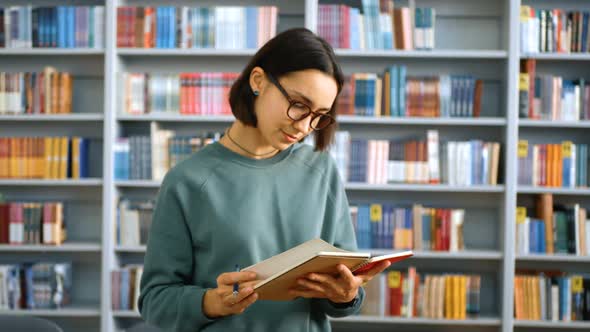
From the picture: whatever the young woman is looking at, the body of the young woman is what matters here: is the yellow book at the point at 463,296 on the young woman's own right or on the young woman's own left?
on the young woman's own left

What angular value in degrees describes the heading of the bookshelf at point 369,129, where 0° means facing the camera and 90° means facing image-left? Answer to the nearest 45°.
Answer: approximately 0°

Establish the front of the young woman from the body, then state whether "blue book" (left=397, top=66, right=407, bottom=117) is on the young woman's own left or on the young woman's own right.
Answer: on the young woman's own left

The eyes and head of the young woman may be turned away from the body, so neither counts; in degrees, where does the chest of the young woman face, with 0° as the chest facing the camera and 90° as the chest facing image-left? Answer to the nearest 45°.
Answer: approximately 315°

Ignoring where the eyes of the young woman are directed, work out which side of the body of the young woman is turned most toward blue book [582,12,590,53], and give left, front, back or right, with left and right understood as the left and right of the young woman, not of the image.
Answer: left

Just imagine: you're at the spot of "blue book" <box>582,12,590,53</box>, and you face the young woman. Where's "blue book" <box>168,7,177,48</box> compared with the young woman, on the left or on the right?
right
